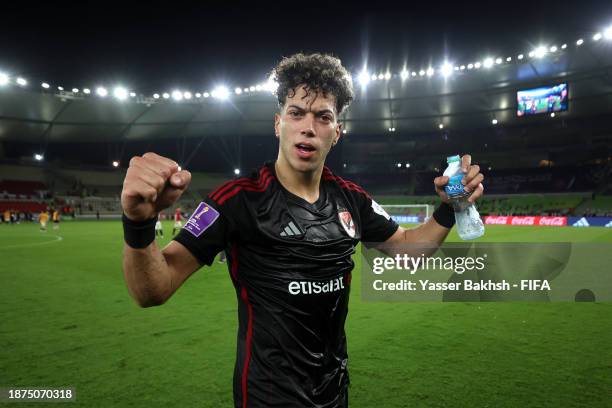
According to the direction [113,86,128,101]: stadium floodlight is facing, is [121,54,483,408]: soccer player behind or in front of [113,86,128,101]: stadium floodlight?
in front

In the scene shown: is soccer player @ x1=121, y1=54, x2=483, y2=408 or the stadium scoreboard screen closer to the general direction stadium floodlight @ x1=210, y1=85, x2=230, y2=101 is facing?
the soccer player

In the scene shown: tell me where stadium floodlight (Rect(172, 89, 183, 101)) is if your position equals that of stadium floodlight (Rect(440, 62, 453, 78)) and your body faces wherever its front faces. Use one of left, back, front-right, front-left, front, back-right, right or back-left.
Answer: right

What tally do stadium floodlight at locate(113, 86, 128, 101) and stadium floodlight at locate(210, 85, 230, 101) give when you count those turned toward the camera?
2

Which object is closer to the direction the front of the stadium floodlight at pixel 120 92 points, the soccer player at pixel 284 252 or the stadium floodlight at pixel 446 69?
the soccer player

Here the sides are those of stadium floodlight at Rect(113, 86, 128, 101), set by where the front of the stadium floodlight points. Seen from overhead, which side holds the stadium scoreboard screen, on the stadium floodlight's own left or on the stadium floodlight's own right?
on the stadium floodlight's own left

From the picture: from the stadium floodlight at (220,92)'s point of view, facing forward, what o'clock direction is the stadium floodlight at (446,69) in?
the stadium floodlight at (446,69) is roughly at 10 o'clock from the stadium floodlight at (220,92).

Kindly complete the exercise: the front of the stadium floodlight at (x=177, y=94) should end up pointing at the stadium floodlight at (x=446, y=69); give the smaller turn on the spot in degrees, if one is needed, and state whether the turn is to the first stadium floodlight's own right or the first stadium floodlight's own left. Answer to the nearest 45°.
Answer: approximately 45° to the first stadium floodlight's own left

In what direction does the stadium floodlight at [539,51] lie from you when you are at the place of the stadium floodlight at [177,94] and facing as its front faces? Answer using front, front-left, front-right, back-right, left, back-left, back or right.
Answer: front-left

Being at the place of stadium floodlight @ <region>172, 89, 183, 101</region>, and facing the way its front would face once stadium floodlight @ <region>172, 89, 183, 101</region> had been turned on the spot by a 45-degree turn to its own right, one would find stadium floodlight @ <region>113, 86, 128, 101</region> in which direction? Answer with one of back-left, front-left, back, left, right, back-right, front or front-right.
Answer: front-right

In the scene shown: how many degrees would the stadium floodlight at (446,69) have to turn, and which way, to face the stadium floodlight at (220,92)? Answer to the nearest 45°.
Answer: approximately 90° to its right

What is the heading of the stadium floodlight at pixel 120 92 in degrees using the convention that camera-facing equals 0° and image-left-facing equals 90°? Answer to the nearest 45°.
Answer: approximately 0°
